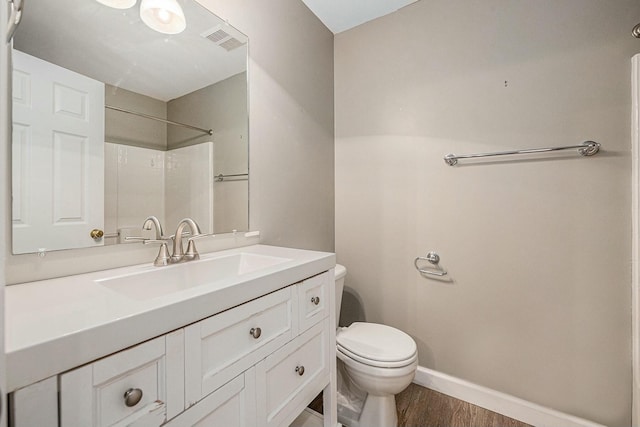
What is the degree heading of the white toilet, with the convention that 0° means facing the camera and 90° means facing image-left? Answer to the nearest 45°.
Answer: approximately 315°

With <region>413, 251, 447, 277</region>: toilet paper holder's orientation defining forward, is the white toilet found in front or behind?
in front

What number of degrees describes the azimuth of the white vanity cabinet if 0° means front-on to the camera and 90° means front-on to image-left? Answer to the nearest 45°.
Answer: approximately 315°

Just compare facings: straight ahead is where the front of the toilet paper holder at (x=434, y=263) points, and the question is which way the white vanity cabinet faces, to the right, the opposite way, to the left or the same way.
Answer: to the left

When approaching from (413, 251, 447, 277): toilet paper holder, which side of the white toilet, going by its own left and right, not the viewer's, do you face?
left

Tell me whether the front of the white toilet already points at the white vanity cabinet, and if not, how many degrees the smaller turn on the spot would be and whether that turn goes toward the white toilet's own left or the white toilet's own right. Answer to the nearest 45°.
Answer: approximately 90° to the white toilet's own right

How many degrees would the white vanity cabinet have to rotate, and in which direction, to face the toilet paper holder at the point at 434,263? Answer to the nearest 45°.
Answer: approximately 45° to its left

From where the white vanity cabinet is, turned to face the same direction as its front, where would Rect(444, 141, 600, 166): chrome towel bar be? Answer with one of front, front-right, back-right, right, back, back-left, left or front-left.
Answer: front-left
